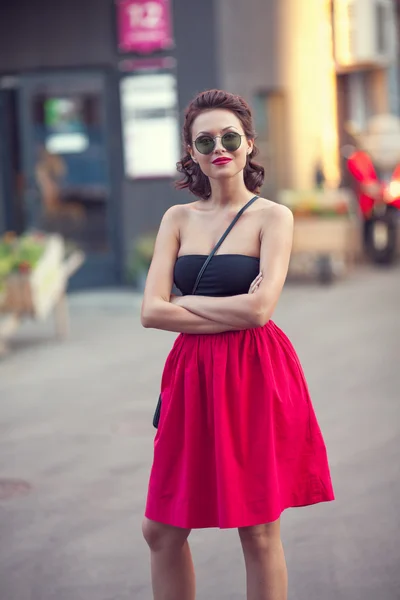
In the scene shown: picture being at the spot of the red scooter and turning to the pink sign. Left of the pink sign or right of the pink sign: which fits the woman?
left

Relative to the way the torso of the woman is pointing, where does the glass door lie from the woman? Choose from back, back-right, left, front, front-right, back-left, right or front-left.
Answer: back

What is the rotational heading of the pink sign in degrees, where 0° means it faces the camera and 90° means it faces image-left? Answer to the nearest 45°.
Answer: approximately 0°

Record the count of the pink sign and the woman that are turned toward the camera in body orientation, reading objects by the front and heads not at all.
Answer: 2

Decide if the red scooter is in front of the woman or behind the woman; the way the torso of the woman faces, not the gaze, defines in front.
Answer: behind

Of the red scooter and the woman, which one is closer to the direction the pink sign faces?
the woman

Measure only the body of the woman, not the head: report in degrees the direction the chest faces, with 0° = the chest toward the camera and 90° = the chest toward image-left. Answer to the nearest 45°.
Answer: approximately 0°

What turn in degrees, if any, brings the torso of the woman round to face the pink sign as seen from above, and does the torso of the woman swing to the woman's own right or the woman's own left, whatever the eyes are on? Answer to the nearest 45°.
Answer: approximately 180°

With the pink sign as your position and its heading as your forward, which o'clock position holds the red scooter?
The red scooter is roughly at 8 o'clock from the pink sign.

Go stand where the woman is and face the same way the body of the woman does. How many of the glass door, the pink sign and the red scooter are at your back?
3
